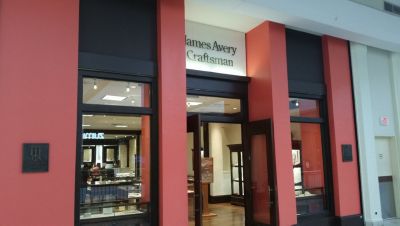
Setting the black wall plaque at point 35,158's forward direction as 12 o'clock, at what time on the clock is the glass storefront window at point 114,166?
The glass storefront window is roughly at 8 o'clock from the black wall plaque.

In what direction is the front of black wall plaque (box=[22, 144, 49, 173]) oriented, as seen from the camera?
facing the viewer

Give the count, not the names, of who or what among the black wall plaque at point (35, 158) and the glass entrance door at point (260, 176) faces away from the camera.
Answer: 0

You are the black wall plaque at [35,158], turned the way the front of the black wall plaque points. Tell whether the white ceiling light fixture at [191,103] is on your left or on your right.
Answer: on your left

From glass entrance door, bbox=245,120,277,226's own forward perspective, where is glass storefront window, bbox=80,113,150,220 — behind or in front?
in front

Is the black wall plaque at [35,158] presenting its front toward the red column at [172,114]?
no

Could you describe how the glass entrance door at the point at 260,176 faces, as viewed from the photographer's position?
facing the viewer and to the left of the viewer

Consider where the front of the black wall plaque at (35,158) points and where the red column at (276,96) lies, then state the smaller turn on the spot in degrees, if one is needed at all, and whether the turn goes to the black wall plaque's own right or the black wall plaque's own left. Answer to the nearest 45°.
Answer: approximately 90° to the black wall plaque's own left

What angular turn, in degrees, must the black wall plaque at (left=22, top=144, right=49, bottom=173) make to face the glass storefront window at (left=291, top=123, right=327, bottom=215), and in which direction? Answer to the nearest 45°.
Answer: approximately 90° to its left
